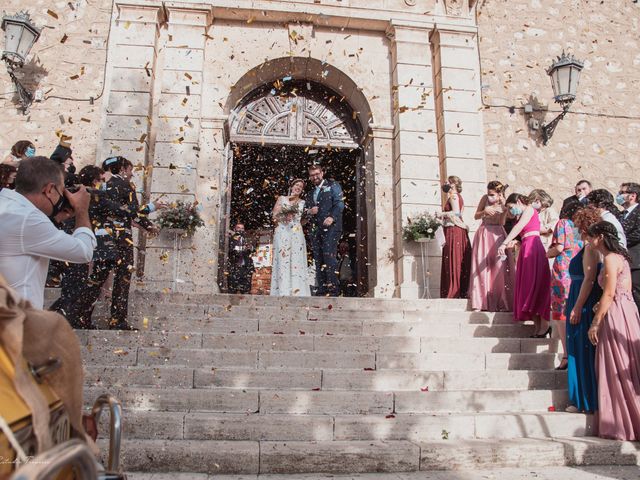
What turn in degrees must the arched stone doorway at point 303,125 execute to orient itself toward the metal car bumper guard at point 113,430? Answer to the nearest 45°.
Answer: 0° — it already faces it

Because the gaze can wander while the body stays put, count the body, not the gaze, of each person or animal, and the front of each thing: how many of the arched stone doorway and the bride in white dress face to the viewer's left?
0

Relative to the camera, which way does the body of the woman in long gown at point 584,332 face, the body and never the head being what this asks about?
to the viewer's left

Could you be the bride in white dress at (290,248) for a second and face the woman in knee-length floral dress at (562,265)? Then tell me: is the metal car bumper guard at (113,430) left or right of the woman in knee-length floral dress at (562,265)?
right

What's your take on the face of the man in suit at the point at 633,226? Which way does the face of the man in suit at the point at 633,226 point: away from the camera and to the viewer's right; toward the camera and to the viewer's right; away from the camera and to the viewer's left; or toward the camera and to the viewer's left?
toward the camera and to the viewer's left

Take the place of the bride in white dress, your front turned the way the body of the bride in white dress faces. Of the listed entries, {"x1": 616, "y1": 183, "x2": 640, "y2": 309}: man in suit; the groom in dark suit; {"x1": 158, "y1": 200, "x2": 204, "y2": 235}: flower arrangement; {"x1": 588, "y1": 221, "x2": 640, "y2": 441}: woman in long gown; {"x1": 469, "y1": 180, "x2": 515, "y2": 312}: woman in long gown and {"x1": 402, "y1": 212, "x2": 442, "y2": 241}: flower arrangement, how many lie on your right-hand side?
1

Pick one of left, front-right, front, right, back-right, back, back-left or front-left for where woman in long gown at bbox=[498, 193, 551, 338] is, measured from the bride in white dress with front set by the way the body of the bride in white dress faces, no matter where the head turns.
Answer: front-left

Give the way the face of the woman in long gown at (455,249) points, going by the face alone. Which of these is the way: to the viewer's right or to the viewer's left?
to the viewer's left

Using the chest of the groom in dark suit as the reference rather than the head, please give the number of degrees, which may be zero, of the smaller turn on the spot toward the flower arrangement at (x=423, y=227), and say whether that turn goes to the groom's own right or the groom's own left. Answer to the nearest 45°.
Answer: approximately 135° to the groom's own left

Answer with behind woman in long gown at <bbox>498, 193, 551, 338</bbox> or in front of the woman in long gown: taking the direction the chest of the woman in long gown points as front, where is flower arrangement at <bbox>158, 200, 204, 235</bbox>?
in front

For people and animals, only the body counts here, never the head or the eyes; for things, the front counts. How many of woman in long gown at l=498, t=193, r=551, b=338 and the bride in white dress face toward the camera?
1

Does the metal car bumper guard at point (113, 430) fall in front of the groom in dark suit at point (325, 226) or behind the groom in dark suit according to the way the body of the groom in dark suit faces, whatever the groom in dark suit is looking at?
in front

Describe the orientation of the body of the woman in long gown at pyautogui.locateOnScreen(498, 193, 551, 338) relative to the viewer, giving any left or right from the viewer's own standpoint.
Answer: facing to the left of the viewer

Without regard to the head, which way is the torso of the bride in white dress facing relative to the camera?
toward the camera
